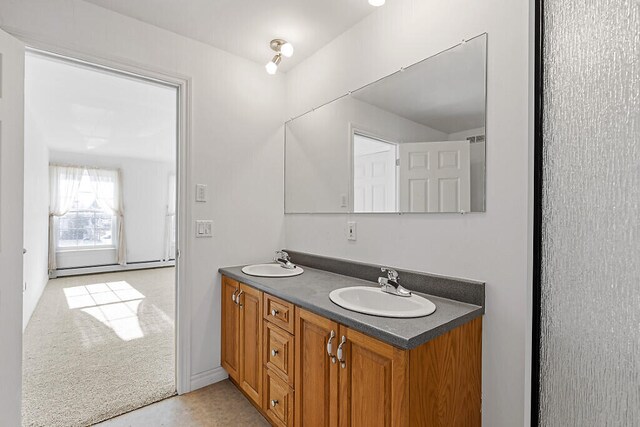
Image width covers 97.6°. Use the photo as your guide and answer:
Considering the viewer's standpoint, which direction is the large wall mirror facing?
facing the viewer and to the left of the viewer

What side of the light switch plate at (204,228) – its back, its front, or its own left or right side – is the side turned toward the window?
back

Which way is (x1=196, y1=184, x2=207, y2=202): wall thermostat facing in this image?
toward the camera

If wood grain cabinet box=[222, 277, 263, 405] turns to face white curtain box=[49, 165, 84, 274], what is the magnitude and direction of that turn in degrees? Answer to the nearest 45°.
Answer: approximately 90° to its right

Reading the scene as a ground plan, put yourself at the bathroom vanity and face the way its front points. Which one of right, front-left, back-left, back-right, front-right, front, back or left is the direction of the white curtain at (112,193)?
right

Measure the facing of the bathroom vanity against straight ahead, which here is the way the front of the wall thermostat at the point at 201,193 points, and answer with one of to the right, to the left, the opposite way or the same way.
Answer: to the right

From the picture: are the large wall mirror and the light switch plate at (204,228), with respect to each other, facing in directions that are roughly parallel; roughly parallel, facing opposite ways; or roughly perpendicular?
roughly perpendicular

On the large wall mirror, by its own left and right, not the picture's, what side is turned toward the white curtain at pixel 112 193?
right

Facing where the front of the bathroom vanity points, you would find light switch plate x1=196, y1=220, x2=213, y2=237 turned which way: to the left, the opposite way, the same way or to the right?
to the left

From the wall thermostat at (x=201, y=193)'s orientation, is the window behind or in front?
behind

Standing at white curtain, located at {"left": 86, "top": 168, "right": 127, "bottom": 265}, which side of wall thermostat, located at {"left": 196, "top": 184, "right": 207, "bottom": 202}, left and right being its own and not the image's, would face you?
back
